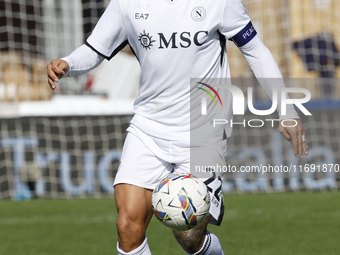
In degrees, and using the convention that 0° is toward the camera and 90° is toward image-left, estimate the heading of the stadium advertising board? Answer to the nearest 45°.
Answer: approximately 0°

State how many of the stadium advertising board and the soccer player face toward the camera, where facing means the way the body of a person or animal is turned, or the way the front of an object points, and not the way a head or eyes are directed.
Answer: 2

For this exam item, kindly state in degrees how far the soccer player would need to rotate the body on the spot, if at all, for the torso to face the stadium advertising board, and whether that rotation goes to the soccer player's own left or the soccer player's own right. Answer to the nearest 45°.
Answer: approximately 180°

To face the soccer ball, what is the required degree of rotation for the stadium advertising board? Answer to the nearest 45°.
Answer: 0° — it already faces it
